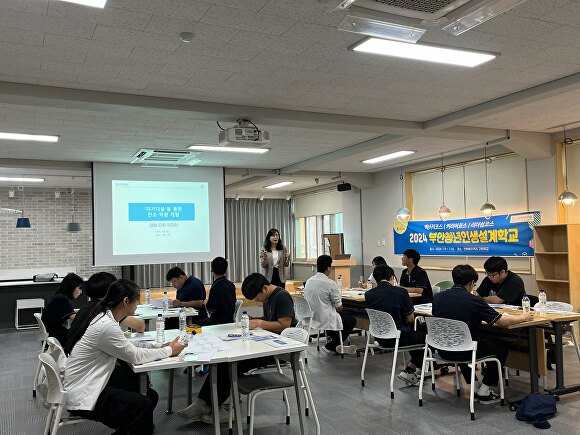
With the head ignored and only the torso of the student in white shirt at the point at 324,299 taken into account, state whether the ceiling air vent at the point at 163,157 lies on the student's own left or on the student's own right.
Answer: on the student's own left

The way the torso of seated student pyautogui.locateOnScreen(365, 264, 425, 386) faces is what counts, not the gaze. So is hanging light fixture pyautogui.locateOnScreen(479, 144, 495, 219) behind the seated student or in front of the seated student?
in front

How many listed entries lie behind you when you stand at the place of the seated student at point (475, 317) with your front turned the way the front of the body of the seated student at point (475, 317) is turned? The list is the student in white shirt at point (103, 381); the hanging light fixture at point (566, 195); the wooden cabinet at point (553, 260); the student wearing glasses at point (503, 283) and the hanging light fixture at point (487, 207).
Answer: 1

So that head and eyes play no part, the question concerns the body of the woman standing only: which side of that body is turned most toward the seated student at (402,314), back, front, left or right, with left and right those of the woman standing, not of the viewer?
front

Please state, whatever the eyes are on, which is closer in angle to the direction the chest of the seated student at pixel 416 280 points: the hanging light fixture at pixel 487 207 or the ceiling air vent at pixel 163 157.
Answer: the ceiling air vent

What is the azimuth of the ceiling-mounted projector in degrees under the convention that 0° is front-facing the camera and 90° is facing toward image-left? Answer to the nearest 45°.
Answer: approximately 180°

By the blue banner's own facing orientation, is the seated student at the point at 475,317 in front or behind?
in front

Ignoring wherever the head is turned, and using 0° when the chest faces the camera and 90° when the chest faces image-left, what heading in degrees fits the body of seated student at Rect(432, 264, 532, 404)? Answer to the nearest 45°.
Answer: approximately 225°

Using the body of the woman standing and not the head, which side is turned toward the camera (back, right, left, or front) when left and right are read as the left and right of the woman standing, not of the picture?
front

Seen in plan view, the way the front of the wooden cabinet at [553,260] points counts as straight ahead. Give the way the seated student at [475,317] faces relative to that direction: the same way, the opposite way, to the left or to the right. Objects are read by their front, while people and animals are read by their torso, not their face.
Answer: the opposite way

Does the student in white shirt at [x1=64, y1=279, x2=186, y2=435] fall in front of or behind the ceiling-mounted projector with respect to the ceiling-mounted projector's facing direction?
behind

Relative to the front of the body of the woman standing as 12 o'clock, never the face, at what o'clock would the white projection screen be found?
The white projection screen is roughly at 3 o'clock from the woman standing.

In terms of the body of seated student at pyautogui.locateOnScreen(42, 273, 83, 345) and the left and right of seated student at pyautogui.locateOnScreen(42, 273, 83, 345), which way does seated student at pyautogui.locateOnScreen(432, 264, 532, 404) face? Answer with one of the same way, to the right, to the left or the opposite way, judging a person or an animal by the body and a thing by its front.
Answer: the same way

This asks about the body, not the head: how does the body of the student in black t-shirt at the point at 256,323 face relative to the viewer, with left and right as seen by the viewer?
facing to the left of the viewer

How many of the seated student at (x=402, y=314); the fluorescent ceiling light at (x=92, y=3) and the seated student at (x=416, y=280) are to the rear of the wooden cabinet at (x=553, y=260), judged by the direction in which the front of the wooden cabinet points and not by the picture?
0

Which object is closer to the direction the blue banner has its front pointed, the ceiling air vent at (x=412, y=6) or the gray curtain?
the ceiling air vent

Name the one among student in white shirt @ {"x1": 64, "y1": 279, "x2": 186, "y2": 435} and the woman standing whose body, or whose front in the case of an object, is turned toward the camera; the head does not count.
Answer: the woman standing

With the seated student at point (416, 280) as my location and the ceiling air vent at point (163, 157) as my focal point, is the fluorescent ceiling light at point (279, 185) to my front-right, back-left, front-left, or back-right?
front-right

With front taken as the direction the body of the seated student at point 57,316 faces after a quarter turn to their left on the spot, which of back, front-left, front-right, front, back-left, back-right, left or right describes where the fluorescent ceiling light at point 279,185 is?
front-right

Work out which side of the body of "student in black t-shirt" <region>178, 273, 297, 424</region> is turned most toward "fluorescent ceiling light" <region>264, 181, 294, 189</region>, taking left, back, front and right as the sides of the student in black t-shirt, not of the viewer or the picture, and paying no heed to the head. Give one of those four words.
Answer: right

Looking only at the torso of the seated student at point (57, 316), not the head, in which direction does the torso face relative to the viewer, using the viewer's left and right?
facing to the right of the viewer
